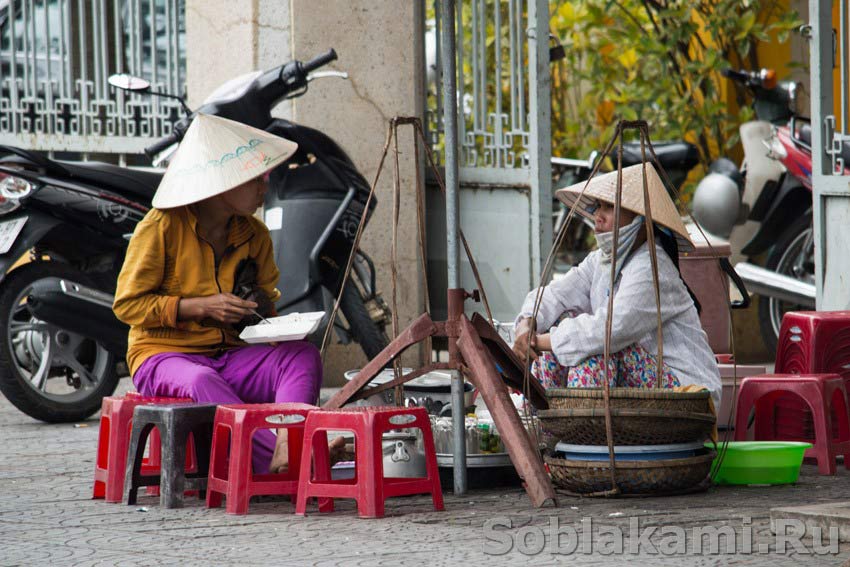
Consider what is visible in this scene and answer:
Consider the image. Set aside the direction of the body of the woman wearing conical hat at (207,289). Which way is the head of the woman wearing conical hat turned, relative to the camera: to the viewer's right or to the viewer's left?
to the viewer's right

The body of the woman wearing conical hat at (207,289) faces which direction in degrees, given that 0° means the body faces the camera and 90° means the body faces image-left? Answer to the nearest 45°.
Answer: approximately 315°

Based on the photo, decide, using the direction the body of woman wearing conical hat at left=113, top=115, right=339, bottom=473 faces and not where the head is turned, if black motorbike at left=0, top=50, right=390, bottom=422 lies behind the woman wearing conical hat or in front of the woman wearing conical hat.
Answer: behind
